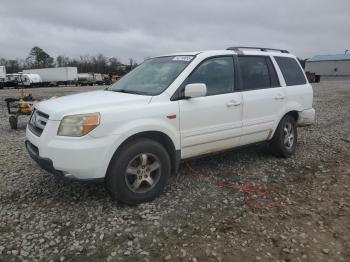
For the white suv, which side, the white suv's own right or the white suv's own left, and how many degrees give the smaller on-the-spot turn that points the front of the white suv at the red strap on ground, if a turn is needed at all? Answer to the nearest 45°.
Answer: approximately 135° to the white suv's own left

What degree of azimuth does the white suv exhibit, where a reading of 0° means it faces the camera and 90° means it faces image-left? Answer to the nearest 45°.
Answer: approximately 45°
